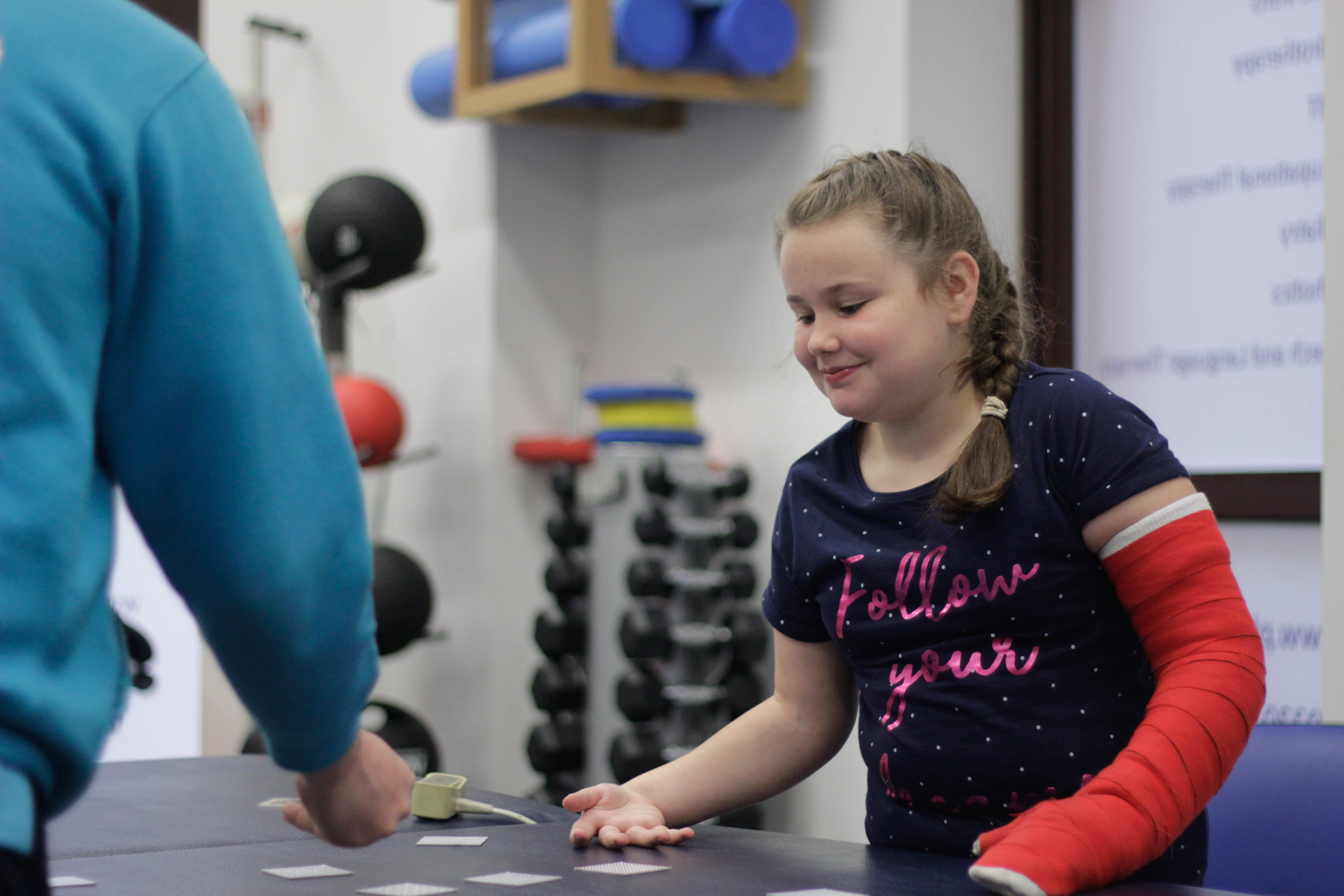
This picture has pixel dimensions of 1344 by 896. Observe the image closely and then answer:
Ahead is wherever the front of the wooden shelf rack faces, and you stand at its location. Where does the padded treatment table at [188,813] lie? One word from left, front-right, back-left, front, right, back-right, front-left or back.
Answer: front-right

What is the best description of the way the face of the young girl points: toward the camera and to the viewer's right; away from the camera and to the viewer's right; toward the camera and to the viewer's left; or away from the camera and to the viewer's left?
toward the camera and to the viewer's left

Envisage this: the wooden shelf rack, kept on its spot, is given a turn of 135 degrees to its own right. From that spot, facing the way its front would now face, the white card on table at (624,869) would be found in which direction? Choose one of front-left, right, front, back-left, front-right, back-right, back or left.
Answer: left

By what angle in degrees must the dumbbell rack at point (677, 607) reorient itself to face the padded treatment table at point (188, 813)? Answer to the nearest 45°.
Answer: approximately 45° to its right

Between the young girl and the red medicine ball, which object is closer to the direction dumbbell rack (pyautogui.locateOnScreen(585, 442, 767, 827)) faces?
the young girl

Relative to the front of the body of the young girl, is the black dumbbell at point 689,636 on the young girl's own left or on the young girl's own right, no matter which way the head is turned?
on the young girl's own right

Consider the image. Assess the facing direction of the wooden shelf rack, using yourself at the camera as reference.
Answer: facing the viewer and to the right of the viewer

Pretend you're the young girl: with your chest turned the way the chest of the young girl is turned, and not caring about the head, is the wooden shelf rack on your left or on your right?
on your right

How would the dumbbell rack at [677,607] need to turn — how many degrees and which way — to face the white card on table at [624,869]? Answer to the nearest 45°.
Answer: approximately 45° to its right

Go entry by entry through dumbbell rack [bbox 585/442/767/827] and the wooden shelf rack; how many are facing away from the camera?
0

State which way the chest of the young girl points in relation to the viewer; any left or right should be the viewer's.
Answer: facing the viewer and to the left of the viewer

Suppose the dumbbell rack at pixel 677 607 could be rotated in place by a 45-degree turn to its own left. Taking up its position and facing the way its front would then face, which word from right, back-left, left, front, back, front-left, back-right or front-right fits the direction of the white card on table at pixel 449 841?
right

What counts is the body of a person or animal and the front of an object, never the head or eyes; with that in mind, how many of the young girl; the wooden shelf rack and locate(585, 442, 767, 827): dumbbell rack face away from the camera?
0
